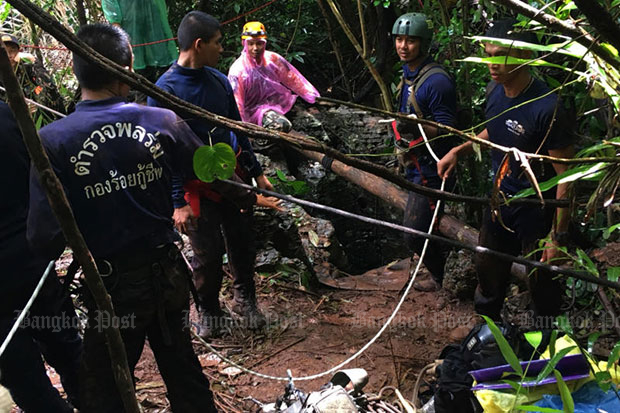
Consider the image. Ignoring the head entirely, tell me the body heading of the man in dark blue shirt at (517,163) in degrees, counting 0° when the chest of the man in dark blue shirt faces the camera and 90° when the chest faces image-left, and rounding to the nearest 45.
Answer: approximately 45°

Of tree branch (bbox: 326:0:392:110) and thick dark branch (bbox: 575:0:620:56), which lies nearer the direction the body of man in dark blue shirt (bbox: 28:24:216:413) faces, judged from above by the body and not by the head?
the tree branch

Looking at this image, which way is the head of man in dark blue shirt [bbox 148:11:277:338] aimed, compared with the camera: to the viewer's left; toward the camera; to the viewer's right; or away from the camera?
to the viewer's right

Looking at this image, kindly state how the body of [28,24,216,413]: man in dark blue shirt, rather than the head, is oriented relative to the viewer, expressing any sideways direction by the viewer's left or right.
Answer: facing away from the viewer

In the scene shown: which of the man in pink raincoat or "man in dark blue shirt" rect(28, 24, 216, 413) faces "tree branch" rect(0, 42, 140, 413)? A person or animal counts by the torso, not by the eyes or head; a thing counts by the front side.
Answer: the man in pink raincoat

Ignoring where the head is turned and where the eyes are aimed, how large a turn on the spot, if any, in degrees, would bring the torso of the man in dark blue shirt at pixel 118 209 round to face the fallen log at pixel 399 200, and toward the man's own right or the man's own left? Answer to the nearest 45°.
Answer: approximately 45° to the man's own right

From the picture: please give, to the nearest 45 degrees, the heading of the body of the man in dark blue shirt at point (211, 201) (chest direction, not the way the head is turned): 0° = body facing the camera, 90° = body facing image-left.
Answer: approximately 315°

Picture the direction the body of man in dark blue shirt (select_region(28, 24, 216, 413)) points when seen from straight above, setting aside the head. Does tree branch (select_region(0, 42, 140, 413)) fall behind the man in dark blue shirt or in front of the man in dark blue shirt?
behind

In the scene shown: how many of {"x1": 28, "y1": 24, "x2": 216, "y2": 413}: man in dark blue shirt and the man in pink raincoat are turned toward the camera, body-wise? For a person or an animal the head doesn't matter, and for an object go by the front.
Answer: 1

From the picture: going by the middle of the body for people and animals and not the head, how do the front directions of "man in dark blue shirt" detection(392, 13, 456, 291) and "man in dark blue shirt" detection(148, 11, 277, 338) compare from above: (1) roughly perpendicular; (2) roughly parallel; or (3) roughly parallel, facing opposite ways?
roughly perpendicular
